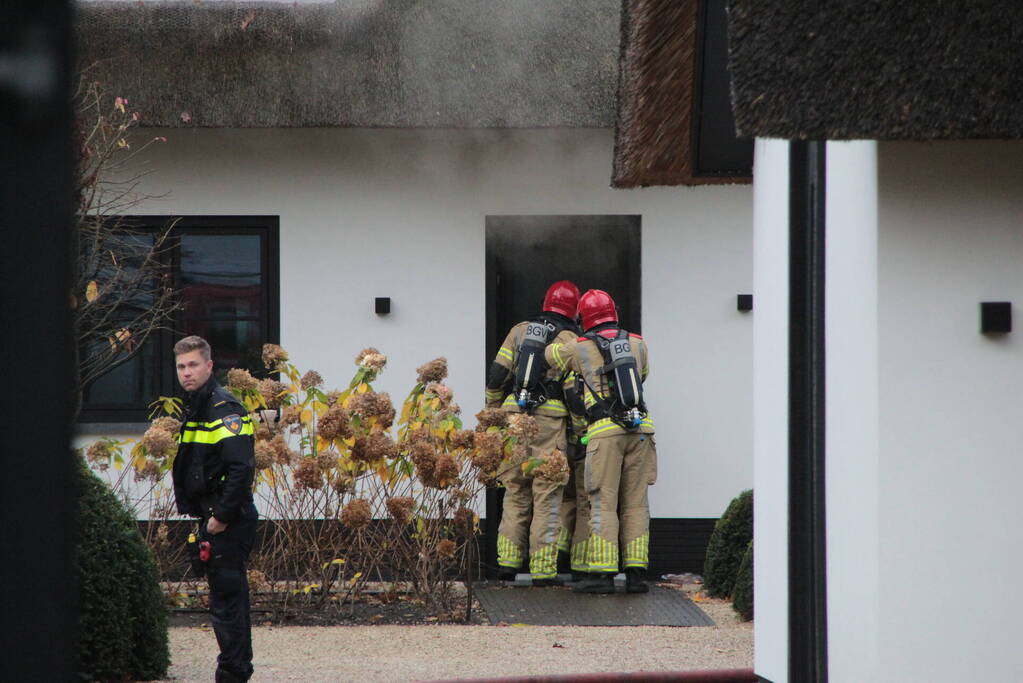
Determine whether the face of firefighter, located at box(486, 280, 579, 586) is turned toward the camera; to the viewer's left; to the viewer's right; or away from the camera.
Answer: away from the camera

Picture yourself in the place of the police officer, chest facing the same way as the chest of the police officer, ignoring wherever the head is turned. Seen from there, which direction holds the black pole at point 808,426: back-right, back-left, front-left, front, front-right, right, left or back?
left

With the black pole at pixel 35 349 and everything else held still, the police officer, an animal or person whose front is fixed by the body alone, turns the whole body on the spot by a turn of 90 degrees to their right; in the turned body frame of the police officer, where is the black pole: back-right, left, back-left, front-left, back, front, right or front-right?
back-left
